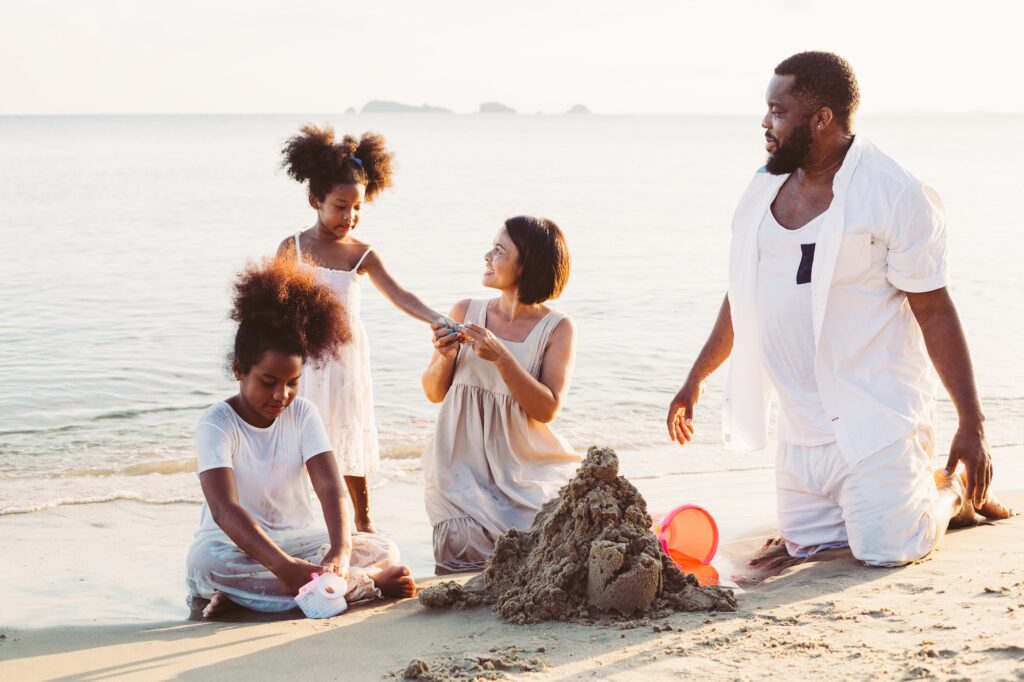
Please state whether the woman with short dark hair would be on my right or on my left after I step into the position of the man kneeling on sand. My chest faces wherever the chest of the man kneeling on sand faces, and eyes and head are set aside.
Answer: on my right

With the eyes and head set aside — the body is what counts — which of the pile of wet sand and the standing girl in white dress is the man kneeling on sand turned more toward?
the pile of wet sand

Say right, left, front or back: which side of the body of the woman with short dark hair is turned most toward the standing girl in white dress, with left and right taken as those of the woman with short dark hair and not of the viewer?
right

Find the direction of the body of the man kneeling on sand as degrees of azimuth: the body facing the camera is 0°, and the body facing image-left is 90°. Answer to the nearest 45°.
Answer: approximately 45°

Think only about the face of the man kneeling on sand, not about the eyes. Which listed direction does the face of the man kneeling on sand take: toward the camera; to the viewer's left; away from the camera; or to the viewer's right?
to the viewer's left

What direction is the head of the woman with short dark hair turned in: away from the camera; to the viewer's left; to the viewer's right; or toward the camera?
to the viewer's left

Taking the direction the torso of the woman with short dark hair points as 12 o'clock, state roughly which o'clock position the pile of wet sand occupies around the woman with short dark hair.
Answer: The pile of wet sand is roughly at 10 o'clock from the woman with short dark hair.

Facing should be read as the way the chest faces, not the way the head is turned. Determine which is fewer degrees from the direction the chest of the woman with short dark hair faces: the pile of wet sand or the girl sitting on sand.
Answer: the girl sitting on sand

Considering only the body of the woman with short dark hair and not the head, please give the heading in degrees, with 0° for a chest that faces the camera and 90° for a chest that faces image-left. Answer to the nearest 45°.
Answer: approximately 45°

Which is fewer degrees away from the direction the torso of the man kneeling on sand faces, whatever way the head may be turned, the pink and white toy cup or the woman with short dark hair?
the pink and white toy cup

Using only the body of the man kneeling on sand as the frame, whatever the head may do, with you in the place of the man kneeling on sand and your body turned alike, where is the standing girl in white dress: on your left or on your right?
on your right
